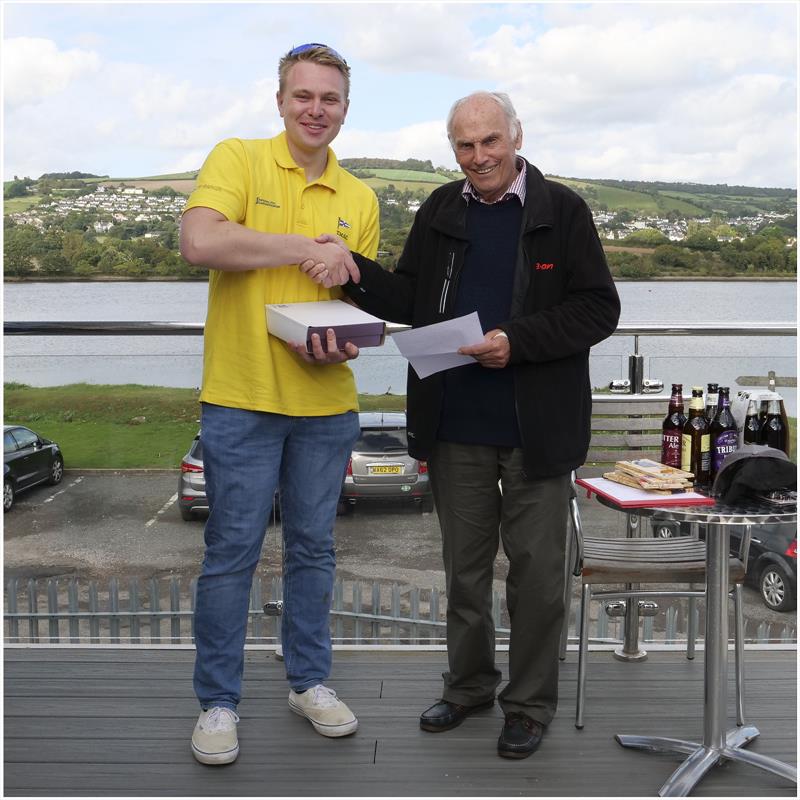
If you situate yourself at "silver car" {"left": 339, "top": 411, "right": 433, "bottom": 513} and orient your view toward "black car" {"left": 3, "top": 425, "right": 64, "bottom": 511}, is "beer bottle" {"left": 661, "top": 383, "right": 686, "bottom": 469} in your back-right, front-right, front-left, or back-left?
back-left

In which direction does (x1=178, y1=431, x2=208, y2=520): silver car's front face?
away from the camera

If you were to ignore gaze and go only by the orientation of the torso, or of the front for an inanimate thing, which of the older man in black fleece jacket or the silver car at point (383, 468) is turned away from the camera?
the silver car

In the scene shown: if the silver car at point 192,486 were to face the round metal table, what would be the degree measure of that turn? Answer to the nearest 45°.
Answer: approximately 135° to its right

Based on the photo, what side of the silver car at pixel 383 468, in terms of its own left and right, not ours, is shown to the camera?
back

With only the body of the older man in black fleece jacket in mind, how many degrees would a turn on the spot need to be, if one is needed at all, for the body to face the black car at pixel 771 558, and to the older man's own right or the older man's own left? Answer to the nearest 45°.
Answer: approximately 180°
